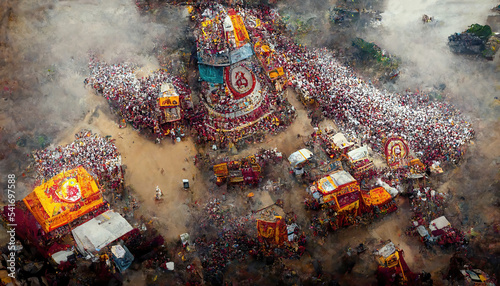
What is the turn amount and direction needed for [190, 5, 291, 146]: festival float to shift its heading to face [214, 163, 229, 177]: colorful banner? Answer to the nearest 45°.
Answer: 0° — it already faces it

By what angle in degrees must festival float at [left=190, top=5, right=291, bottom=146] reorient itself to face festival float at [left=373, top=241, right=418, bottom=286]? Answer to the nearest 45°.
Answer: approximately 45° to its left

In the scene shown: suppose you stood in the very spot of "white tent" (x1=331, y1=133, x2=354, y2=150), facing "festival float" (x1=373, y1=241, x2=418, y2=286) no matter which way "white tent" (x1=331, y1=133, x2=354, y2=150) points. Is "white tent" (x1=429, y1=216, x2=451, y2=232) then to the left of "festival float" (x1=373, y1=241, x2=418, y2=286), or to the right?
left

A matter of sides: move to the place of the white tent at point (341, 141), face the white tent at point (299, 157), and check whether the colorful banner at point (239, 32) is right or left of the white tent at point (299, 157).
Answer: right

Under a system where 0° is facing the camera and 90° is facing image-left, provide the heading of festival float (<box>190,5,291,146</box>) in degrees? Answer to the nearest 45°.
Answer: approximately 0°

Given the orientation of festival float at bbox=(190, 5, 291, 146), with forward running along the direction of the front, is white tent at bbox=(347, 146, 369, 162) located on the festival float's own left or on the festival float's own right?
on the festival float's own left

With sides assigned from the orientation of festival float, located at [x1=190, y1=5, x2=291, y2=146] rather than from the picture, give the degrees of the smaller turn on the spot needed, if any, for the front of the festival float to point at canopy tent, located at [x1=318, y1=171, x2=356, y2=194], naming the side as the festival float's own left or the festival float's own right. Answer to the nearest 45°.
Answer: approximately 45° to the festival float's own left

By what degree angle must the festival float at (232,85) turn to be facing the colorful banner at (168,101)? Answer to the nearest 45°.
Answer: approximately 90° to its right

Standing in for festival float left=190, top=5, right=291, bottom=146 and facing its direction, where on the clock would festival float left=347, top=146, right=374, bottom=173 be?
festival float left=347, top=146, right=374, bottom=173 is roughly at 10 o'clock from festival float left=190, top=5, right=291, bottom=146.
